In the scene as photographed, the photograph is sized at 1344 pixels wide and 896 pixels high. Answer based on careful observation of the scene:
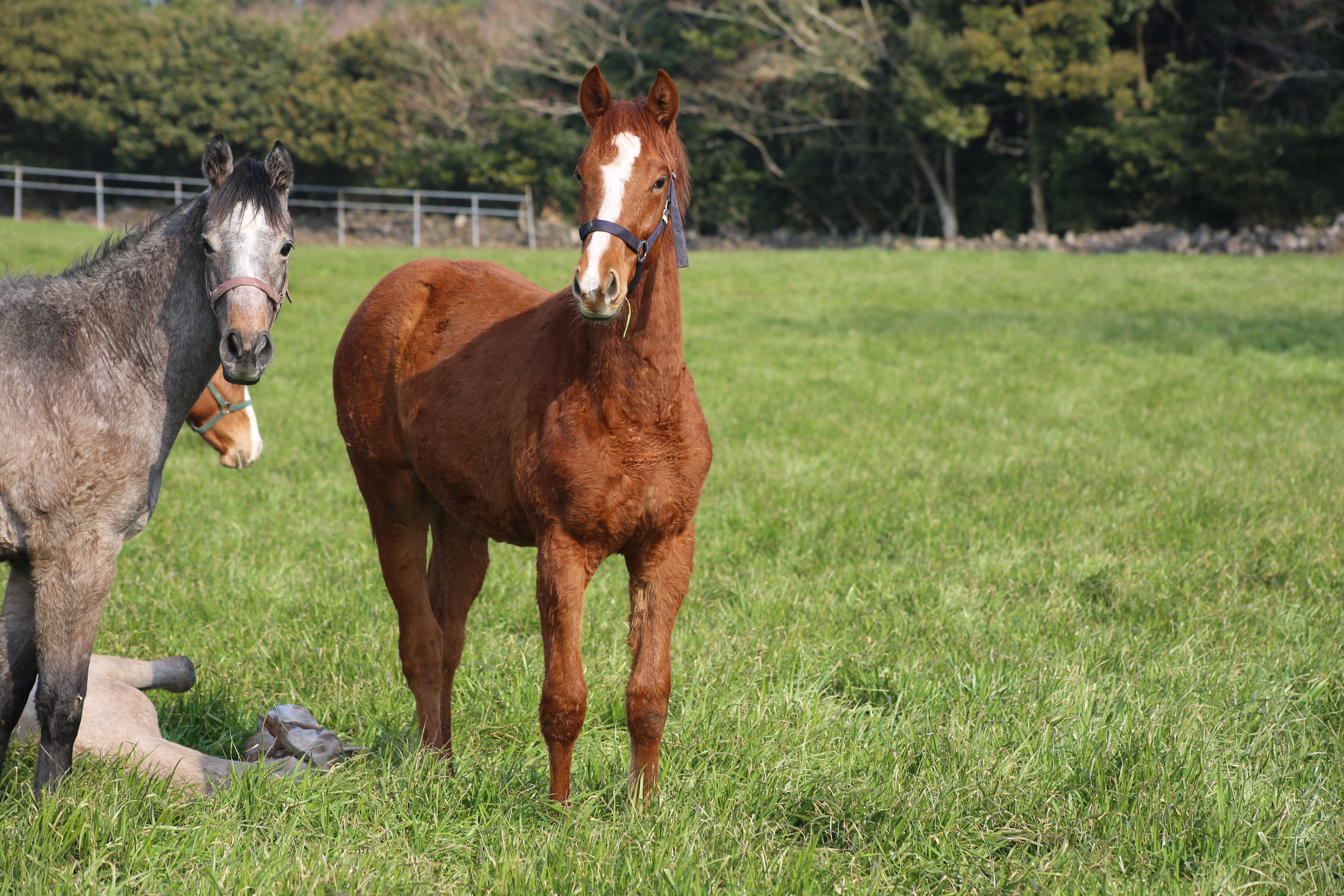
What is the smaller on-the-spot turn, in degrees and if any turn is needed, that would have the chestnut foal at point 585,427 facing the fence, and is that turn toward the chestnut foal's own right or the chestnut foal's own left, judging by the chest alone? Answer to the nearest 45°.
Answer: approximately 135° to the chestnut foal's own left

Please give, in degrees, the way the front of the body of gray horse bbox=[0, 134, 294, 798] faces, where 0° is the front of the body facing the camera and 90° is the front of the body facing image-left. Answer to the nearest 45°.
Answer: approximately 270°

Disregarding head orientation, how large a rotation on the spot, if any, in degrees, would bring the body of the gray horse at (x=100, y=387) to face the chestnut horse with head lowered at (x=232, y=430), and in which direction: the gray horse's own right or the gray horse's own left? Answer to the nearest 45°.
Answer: approximately 90° to the gray horse's own left

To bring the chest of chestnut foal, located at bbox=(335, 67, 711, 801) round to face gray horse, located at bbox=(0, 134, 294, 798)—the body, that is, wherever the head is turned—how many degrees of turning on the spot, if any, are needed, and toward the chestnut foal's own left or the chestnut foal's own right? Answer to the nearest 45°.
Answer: approximately 135° to the chestnut foal's own right

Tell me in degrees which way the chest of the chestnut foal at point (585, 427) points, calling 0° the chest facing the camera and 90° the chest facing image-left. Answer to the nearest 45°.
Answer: approximately 315°
